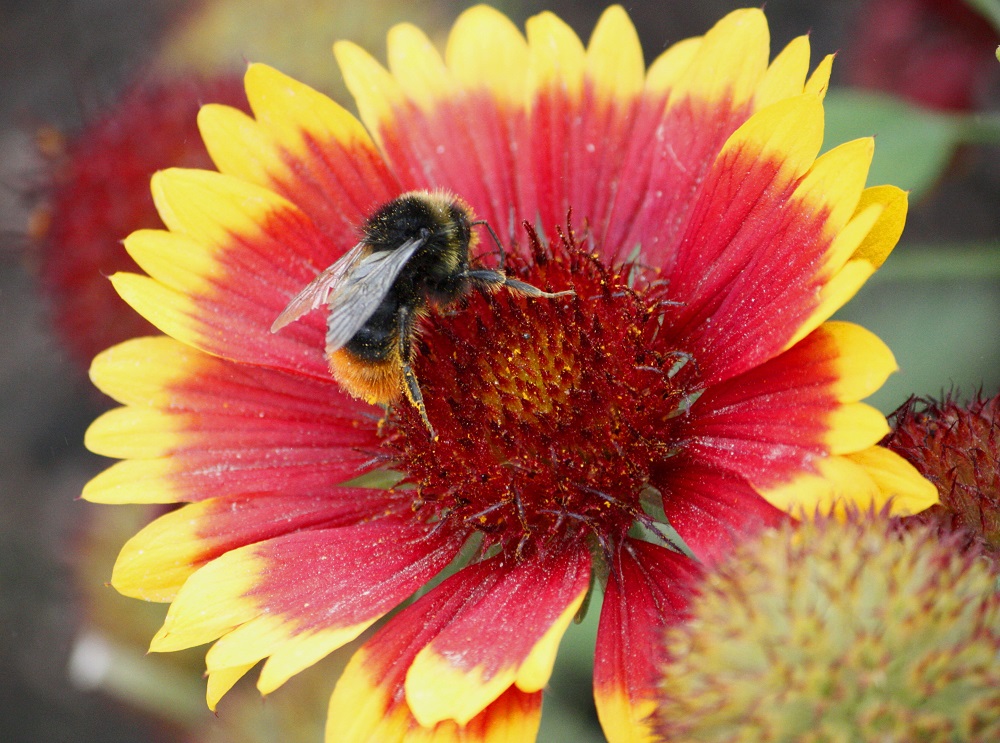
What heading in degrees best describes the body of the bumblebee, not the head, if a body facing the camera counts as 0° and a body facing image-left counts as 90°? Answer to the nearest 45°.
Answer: approximately 270°

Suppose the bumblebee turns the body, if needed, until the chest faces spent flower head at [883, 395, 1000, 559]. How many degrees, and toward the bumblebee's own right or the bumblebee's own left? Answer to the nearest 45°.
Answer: approximately 45° to the bumblebee's own right

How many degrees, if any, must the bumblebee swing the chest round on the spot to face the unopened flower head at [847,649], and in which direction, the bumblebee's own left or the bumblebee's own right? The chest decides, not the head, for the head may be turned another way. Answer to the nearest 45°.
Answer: approximately 45° to the bumblebee's own right

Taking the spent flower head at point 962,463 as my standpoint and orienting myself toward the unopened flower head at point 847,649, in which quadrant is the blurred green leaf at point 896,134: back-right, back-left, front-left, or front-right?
back-right
